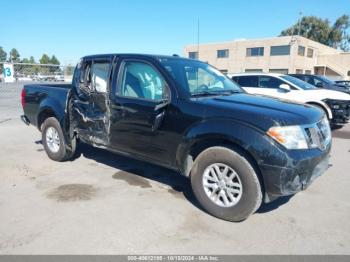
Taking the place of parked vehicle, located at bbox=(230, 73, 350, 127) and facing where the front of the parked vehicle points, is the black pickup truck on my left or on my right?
on my right

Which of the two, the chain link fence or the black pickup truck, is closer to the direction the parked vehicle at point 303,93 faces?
the black pickup truck

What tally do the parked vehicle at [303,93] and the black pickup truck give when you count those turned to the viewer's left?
0

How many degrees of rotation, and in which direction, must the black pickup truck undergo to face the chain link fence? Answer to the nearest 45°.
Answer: approximately 180°

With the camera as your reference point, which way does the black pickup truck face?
facing the viewer and to the right of the viewer

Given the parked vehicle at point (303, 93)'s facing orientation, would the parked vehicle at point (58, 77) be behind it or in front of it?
behind

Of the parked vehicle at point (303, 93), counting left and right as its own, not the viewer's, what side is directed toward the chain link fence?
back

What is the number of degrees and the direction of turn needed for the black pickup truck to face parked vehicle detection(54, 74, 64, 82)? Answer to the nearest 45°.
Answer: approximately 180°

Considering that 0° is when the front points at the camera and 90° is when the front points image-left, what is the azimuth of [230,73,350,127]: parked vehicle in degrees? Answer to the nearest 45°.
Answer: approximately 315°
